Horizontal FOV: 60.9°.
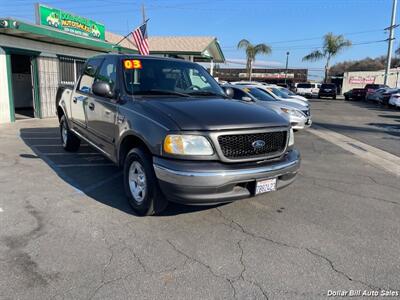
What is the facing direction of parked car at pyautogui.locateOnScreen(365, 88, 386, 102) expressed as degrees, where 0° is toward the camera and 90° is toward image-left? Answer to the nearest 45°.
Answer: approximately 45°

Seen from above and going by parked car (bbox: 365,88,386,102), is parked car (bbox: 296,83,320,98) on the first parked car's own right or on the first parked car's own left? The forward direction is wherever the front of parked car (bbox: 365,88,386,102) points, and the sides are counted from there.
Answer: on the first parked car's own right

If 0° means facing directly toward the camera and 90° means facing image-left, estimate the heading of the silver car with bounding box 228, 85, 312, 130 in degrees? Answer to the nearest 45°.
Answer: approximately 315°

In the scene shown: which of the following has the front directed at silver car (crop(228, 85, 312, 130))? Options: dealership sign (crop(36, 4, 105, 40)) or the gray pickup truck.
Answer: the dealership sign

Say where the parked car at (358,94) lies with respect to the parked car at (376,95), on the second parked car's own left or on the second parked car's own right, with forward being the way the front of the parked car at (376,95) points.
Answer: on the second parked car's own right

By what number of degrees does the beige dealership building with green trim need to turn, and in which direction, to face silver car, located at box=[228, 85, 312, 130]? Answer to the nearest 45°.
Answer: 0° — it already faces it

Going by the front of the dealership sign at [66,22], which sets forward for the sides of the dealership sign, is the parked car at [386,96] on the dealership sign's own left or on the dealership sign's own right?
on the dealership sign's own left

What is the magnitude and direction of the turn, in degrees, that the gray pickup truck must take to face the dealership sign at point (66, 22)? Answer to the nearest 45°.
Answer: approximately 180°

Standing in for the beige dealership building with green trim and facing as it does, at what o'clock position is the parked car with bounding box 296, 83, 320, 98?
The parked car is roughly at 9 o'clock from the beige dealership building with green trim.

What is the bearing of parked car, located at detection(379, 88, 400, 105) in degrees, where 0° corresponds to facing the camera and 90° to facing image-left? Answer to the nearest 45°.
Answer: approximately 45°

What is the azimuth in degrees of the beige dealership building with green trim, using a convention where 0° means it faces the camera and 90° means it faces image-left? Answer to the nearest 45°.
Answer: approximately 315°
